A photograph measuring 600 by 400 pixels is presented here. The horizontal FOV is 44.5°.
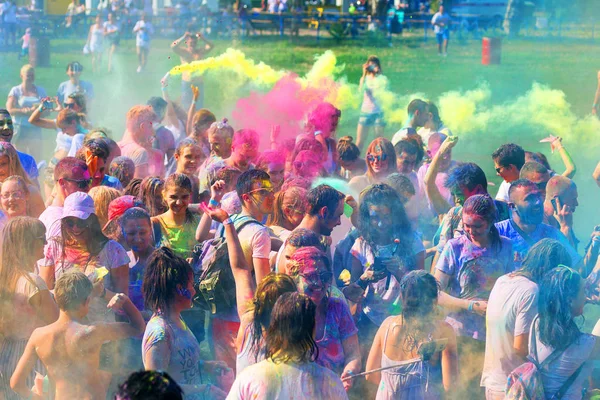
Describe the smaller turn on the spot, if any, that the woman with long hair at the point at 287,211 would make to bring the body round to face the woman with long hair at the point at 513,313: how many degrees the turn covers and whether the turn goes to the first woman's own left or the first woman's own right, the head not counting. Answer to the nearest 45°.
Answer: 0° — they already face them

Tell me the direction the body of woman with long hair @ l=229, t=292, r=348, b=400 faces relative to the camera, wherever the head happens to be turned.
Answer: away from the camera

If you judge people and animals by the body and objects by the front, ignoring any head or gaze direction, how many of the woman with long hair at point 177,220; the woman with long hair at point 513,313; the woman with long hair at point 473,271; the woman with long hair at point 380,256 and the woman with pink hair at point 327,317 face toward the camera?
4

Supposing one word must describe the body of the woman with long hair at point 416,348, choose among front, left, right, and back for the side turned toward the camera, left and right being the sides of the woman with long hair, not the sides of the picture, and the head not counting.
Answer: back

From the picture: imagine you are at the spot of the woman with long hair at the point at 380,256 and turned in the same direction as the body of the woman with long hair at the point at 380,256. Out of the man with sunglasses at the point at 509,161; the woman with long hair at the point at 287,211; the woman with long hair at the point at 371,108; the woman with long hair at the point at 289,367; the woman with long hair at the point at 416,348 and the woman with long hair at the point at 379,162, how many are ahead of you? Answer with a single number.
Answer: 2

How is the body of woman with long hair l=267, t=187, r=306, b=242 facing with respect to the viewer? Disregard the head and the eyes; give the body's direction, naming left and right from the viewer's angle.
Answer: facing the viewer and to the right of the viewer

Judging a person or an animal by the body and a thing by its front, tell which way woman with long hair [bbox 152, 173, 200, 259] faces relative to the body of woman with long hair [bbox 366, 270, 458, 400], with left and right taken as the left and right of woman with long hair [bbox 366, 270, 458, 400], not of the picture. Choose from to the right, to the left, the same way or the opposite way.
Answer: the opposite way

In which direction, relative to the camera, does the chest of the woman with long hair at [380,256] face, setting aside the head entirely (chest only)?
toward the camera

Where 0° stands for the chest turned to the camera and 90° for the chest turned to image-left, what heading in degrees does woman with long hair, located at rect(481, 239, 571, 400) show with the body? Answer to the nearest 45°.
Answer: approximately 225°

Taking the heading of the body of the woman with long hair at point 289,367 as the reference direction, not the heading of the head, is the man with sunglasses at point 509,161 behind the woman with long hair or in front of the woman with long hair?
in front

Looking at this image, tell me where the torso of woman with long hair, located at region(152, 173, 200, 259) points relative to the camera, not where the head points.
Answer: toward the camera

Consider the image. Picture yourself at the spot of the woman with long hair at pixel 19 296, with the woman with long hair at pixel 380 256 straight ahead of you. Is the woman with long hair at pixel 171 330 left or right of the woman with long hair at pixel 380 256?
right

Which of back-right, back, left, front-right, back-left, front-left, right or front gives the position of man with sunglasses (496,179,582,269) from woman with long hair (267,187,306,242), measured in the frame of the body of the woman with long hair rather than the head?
front-left

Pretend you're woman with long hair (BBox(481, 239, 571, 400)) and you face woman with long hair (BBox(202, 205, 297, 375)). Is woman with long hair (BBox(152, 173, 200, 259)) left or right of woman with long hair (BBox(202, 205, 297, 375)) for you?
right

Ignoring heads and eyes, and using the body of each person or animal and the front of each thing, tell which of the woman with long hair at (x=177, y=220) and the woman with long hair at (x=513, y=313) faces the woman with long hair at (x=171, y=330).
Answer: the woman with long hair at (x=177, y=220)

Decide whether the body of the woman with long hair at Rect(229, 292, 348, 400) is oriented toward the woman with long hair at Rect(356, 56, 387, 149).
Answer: yes
